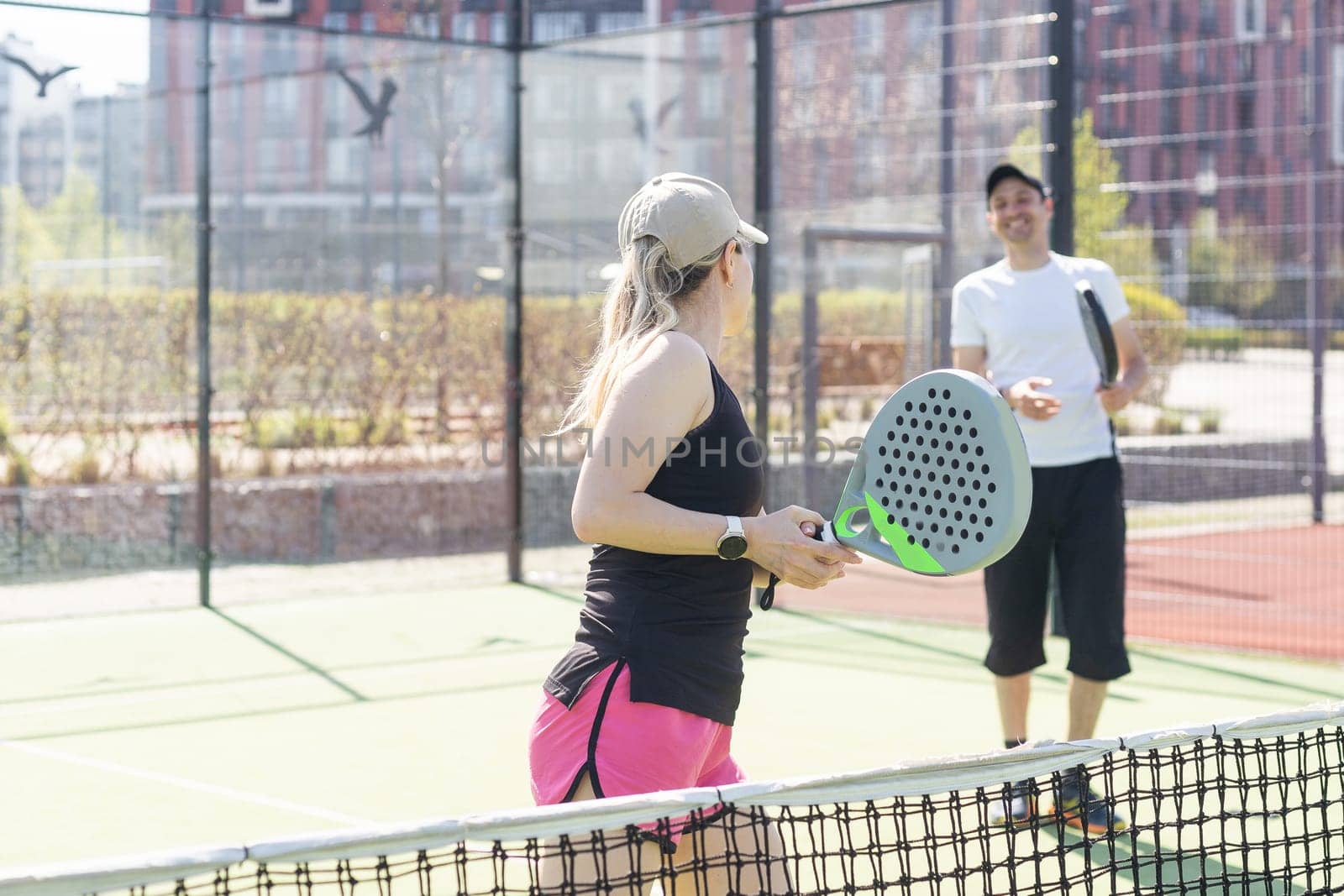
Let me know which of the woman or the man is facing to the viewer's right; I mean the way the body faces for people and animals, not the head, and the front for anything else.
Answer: the woman

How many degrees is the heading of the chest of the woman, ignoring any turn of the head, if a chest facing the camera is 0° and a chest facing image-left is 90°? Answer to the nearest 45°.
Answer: approximately 270°

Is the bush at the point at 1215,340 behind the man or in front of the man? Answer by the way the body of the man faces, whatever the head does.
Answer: behind

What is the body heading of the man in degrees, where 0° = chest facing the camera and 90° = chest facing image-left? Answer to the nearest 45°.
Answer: approximately 0°

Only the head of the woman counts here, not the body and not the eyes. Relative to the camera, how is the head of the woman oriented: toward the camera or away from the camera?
away from the camera

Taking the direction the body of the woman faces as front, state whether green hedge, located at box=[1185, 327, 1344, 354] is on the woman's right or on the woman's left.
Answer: on the woman's left

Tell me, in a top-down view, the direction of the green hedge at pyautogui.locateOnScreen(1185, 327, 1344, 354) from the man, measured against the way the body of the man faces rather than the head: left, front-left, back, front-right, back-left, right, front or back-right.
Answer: back

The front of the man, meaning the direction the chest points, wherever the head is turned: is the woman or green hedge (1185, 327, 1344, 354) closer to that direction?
the woman
